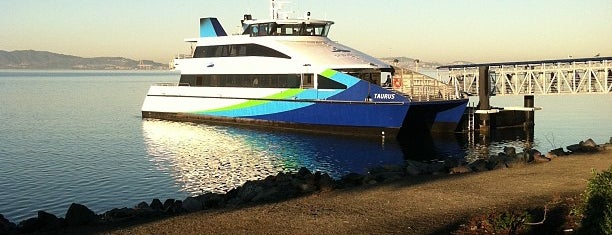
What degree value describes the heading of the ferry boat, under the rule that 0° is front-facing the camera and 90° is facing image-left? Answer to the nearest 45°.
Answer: approximately 315°

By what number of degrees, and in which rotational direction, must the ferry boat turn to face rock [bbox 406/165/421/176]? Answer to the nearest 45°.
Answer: approximately 45° to its right

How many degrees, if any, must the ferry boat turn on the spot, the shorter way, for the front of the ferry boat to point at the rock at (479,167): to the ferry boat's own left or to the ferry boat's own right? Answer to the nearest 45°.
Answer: approximately 45° to the ferry boat's own right

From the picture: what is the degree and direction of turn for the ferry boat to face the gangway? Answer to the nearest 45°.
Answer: approximately 45° to its left

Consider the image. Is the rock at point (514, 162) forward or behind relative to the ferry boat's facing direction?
forward

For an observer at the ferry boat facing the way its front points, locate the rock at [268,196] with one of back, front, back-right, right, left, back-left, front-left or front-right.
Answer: front-right

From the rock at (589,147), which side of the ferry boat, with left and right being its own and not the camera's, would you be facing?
front

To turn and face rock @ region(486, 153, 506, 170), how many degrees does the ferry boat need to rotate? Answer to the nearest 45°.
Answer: approximately 45° to its right
